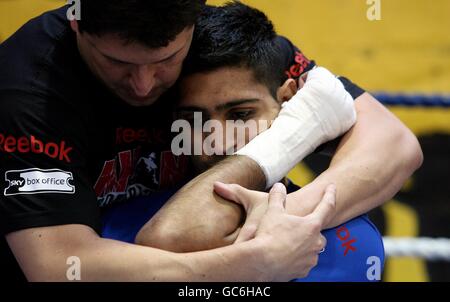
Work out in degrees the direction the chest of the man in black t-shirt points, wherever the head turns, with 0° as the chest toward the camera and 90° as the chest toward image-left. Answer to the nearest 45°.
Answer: approximately 315°
